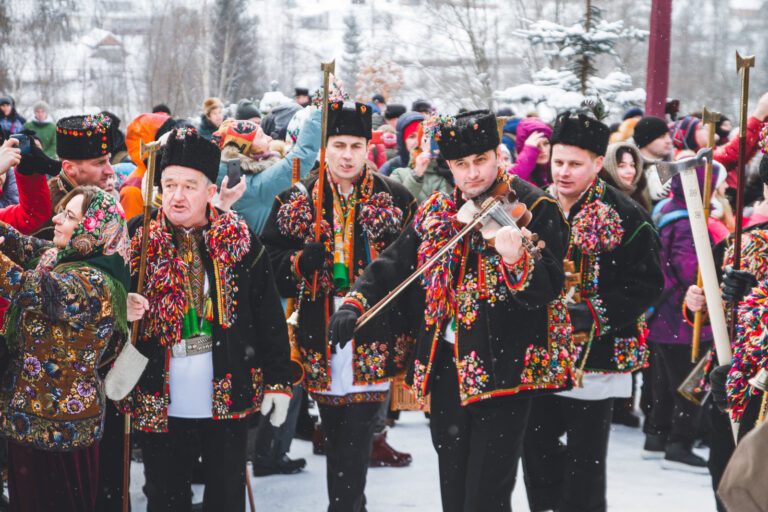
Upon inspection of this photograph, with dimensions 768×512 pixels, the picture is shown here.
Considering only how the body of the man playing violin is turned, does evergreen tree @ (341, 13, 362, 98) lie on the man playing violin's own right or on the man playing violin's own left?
on the man playing violin's own right

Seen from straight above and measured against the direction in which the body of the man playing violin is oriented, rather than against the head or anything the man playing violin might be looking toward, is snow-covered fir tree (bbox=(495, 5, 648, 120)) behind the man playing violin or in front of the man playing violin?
behind

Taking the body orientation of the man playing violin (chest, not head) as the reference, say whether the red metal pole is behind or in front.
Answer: behind

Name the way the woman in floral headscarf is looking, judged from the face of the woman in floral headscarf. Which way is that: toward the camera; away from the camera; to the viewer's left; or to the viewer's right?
to the viewer's left

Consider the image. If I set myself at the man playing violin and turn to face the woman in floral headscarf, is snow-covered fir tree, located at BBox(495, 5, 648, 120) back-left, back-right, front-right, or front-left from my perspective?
back-right

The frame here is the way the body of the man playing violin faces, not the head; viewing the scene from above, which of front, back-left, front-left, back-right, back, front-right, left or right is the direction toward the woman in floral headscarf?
front-right

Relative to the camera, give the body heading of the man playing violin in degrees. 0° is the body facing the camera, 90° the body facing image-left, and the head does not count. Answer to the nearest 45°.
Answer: approximately 45°
